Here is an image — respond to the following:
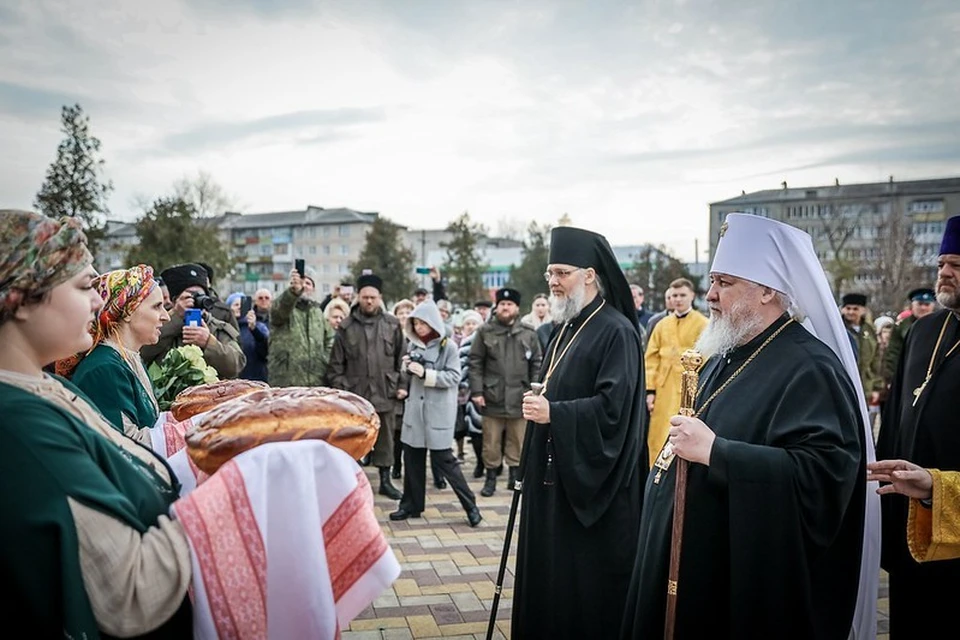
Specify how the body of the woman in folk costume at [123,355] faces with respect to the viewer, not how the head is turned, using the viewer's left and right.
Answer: facing to the right of the viewer

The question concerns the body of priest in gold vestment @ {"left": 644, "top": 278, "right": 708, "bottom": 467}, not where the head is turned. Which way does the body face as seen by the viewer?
toward the camera

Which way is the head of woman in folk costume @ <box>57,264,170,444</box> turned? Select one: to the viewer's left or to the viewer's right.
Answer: to the viewer's right

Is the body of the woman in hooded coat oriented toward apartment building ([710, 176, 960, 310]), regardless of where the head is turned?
no

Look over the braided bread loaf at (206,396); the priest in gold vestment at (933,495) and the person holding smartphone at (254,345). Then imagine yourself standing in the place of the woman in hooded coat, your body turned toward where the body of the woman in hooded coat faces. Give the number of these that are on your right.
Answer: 1

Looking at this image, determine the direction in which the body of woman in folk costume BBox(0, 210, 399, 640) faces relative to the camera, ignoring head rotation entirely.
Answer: to the viewer's right

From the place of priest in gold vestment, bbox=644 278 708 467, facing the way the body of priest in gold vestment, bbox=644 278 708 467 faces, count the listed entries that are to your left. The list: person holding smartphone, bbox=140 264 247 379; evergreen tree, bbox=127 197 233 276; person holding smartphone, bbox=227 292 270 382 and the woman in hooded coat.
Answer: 0

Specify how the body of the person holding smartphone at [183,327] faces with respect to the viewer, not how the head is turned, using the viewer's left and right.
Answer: facing the viewer and to the right of the viewer

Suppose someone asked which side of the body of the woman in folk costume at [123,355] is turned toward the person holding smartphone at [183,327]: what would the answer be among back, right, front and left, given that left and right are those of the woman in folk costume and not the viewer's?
left

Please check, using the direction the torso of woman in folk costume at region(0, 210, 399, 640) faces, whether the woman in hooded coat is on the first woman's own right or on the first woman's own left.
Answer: on the first woman's own left

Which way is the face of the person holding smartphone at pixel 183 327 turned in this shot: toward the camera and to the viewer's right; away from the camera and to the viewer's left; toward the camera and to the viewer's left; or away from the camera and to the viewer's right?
toward the camera and to the viewer's right

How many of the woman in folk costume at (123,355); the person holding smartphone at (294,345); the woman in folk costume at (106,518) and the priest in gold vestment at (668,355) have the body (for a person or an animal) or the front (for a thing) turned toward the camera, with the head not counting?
2

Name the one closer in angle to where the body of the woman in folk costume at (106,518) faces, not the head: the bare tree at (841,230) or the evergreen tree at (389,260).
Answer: the bare tree

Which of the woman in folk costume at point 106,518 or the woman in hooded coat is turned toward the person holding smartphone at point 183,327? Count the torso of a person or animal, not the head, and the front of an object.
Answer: the woman in hooded coat

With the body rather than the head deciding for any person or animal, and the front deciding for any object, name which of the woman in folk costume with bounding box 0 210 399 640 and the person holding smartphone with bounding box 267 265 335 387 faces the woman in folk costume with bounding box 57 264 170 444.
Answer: the person holding smartphone

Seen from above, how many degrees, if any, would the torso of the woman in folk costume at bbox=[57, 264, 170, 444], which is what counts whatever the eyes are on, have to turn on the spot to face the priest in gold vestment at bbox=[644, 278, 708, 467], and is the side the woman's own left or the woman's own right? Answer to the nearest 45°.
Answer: approximately 45° to the woman's own left

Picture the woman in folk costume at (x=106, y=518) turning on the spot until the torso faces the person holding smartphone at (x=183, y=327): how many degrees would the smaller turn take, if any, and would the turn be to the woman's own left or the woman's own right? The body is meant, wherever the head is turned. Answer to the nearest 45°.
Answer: approximately 90° to the woman's own left

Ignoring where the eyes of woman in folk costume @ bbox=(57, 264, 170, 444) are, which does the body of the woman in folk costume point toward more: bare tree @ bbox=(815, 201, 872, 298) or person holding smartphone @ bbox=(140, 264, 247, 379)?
the bare tree

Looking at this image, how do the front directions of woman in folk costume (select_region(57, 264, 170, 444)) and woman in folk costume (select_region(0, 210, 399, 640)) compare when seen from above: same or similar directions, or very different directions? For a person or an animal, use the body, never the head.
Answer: same or similar directions

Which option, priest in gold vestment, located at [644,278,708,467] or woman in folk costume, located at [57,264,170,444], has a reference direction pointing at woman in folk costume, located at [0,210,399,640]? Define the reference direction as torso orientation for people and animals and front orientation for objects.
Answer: the priest in gold vestment

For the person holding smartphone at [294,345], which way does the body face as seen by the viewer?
toward the camera
